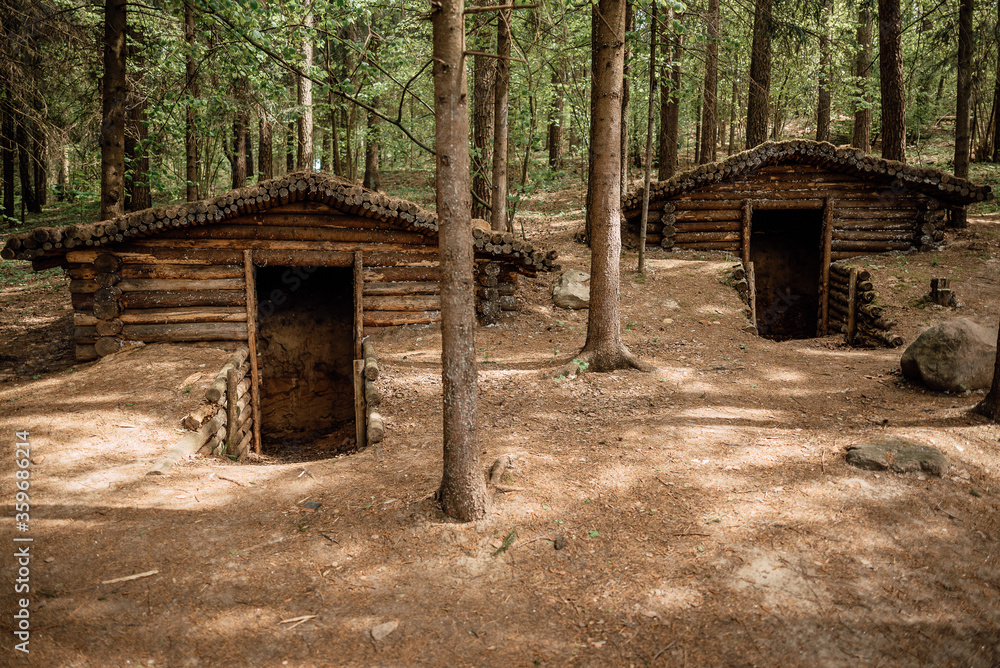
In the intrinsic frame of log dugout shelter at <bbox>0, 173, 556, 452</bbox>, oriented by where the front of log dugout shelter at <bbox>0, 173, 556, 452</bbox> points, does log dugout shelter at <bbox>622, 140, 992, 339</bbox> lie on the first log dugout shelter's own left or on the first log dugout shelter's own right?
on the first log dugout shelter's own left

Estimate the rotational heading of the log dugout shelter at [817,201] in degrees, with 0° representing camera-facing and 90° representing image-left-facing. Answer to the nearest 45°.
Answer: approximately 0°

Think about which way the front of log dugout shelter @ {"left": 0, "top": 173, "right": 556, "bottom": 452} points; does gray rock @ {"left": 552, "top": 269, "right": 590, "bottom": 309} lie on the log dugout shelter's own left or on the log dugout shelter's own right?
on the log dugout shelter's own left

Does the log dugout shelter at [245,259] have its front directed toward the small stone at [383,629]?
yes

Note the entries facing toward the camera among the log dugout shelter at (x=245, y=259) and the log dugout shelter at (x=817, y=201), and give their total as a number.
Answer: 2

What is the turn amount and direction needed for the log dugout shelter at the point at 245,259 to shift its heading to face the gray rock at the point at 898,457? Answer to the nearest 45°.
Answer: approximately 45° to its left

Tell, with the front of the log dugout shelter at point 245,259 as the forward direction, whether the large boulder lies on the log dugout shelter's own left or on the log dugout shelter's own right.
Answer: on the log dugout shelter's own left

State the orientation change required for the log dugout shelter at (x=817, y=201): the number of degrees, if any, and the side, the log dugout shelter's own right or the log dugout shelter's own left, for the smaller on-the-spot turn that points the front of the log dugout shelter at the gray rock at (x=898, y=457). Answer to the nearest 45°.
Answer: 0° — it already faces it

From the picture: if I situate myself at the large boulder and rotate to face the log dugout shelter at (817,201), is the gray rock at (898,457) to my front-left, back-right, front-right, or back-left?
back-left
